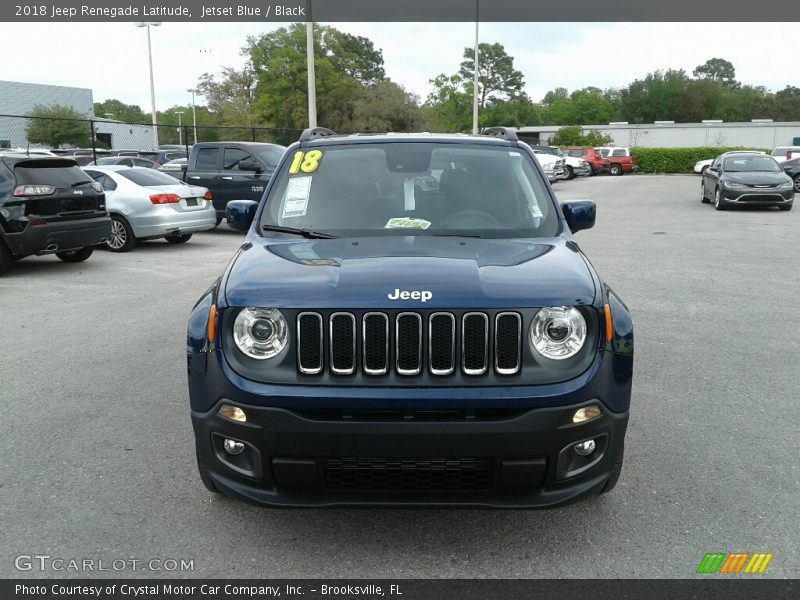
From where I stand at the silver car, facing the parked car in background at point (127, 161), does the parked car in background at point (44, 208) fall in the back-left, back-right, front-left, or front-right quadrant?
back-left

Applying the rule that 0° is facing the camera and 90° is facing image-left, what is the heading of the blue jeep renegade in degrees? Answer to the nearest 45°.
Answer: approximately 0°

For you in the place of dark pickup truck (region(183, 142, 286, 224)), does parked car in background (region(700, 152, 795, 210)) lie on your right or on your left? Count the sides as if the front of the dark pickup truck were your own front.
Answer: on your left

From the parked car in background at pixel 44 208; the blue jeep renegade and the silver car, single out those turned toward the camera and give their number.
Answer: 1

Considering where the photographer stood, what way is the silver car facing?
facing away from the viewer and to the left of the viewer

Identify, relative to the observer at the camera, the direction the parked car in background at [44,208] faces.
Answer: facing away from the viewer and to the left of the viewer

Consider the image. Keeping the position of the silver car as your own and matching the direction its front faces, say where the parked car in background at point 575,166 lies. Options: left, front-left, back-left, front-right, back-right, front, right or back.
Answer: right

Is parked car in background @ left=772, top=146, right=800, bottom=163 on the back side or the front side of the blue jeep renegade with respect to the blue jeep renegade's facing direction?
on the back side

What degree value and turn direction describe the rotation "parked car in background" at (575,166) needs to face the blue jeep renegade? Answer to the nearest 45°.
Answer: approximately 45° to its right

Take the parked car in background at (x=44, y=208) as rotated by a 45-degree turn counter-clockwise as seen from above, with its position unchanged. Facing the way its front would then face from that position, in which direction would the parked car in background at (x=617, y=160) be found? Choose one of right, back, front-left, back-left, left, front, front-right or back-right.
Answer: back-right

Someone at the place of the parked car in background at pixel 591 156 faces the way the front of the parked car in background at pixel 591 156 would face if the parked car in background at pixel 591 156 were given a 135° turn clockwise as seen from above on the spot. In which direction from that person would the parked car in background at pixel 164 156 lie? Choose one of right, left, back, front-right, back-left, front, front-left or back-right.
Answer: front-left

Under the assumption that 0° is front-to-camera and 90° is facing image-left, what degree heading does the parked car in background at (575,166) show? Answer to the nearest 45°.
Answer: approximately 315°
